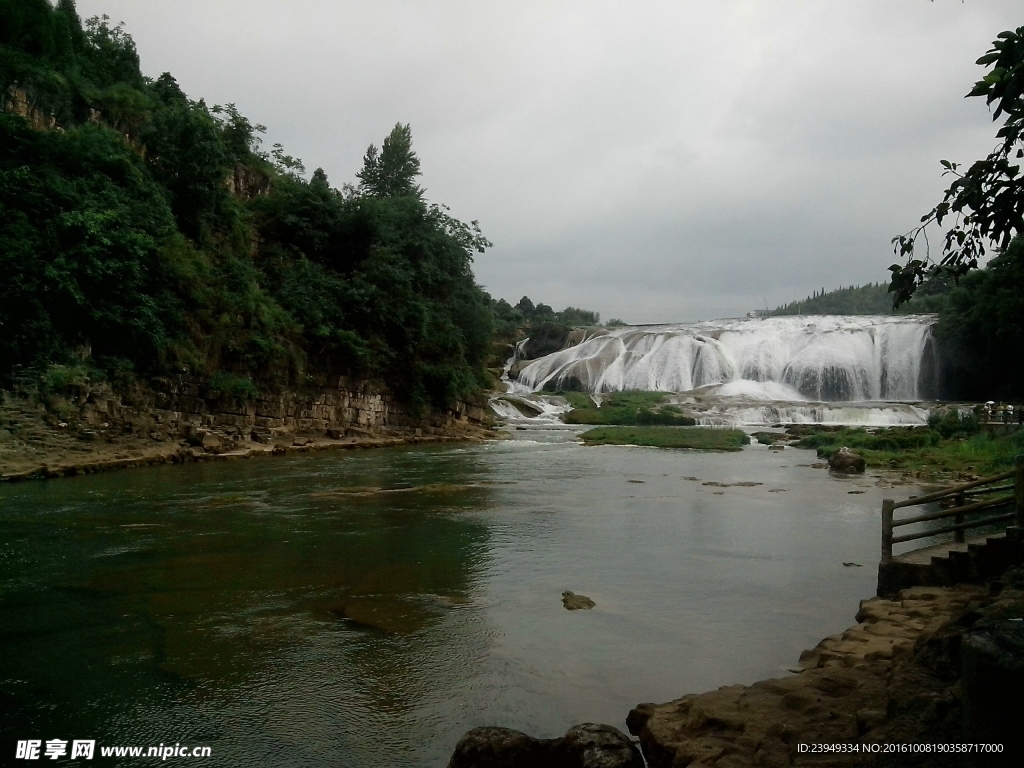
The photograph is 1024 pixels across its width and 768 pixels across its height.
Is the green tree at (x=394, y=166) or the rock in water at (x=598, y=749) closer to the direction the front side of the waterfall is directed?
the rock in water

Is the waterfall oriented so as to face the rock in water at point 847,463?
yes

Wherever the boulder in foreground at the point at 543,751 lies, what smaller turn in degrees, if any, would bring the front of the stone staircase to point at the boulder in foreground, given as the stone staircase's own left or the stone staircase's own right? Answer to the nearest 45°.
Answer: approximately 90° to the stone staircase's own left

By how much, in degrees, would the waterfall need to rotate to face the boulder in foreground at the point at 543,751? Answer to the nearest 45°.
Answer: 0° — it already faces it

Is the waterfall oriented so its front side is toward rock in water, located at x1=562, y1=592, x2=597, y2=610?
yes

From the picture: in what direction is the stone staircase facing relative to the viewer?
to the viewer's left

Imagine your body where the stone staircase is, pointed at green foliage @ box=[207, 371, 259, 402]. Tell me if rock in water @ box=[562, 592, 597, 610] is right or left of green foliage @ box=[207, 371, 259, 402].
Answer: left

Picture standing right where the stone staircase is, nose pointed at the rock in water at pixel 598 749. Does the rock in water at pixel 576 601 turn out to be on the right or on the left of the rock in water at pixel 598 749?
right

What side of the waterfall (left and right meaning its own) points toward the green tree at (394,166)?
right

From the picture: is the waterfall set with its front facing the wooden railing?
yes

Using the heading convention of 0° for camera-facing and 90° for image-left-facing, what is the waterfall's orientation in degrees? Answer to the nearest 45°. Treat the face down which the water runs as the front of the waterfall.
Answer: approximately 0°
